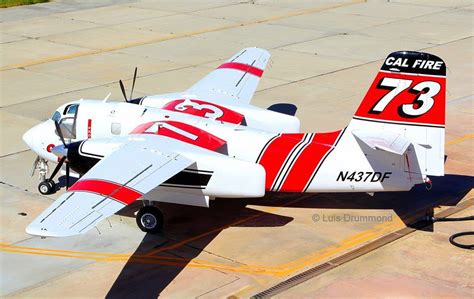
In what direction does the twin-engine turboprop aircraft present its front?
to the viewer's left
